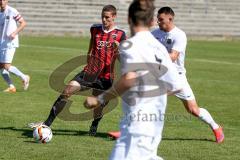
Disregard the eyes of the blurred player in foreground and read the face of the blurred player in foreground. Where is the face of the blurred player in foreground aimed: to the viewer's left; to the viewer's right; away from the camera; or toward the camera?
away from the camera

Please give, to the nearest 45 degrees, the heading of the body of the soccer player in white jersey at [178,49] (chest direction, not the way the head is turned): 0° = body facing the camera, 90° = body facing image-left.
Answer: approximately 45°

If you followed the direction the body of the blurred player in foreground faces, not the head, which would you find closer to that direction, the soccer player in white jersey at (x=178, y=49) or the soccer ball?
the soccer ball

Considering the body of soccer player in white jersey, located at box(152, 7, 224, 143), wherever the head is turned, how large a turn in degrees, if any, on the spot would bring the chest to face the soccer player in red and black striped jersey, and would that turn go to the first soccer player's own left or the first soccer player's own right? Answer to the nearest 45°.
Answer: approximately 45° to the first soccer player's own right

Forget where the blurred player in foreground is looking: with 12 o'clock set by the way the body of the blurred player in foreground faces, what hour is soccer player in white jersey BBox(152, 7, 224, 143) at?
The soccer player in white jersey is roughly at 2 o'clock from the blurred player in foreground.

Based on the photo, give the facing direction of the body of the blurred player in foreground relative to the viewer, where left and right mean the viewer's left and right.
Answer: facing away from the viewer and to the left of the viewer

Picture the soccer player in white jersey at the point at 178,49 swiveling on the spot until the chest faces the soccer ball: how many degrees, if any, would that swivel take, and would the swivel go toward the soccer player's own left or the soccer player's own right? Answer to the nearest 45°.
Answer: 0° — they already face it

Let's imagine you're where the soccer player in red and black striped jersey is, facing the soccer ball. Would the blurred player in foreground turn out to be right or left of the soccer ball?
left

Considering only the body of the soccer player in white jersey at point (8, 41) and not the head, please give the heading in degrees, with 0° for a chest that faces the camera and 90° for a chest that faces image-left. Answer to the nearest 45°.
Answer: approximately 45°

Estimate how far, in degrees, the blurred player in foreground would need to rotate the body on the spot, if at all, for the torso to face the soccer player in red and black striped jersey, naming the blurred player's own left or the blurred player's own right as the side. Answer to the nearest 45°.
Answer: approximately 45° to the blurred player's own right
